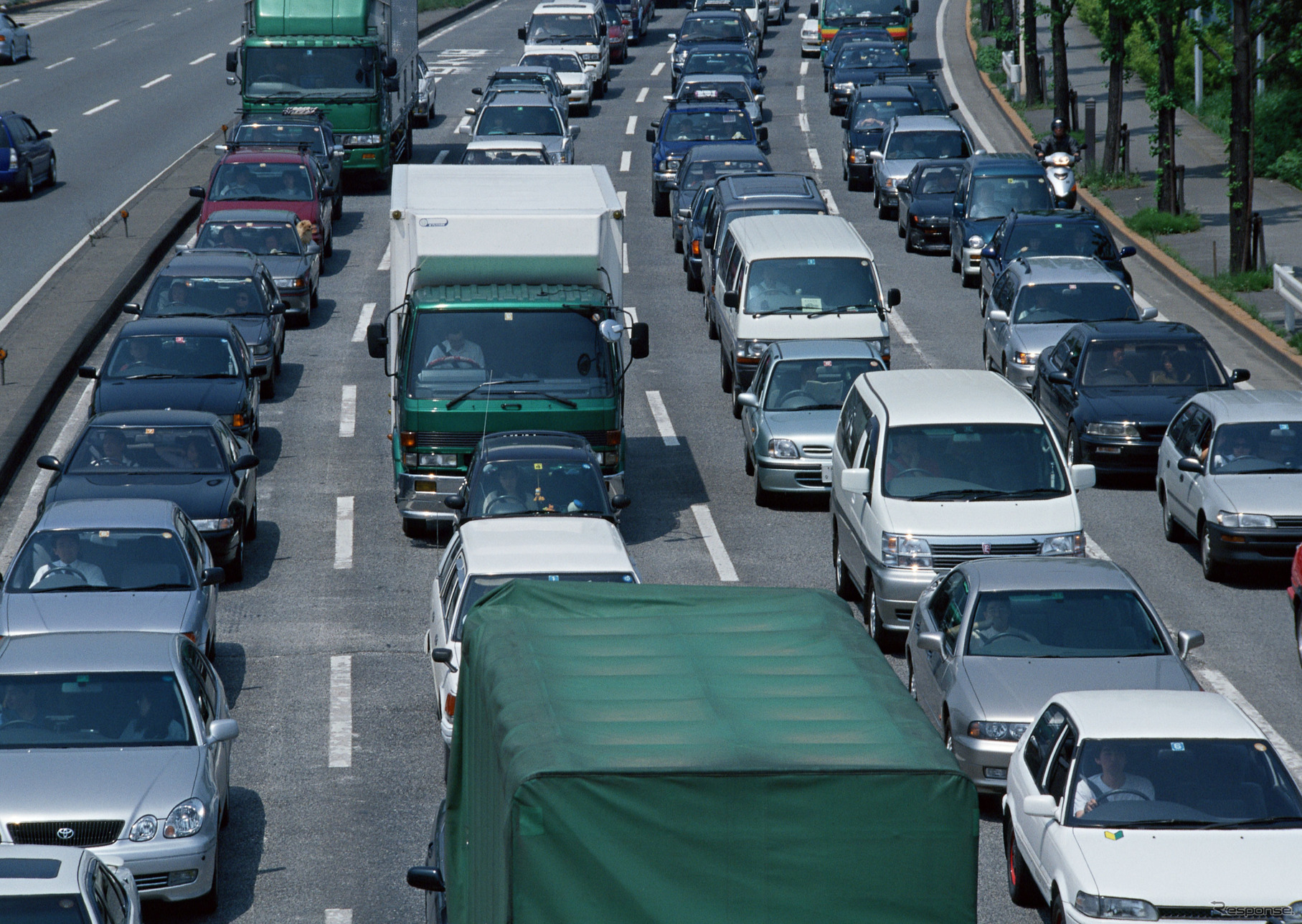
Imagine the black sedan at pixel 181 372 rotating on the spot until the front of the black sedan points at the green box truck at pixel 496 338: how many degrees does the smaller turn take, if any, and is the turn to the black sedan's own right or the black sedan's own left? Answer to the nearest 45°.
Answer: approximately 45° to the black sedan's own left

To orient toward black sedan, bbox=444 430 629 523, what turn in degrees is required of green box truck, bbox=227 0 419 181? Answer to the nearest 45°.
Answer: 0° — it already faces it

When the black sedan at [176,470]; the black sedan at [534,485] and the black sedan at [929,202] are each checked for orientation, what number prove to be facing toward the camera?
3

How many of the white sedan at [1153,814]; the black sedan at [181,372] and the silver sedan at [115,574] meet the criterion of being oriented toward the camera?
3

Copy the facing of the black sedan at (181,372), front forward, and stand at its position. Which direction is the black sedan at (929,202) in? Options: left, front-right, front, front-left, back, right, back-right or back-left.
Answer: back-left

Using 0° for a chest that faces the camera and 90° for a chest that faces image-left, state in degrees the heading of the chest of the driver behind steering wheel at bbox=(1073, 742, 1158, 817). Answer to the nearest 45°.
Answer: approximately 0°

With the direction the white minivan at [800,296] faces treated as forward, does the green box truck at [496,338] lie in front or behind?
in front

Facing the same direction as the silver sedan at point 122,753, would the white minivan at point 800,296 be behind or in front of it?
behind
